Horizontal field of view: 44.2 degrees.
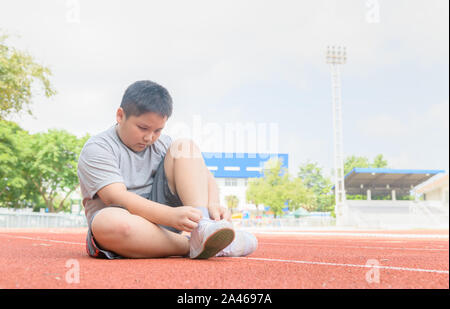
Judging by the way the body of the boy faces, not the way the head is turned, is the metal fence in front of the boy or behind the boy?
behind

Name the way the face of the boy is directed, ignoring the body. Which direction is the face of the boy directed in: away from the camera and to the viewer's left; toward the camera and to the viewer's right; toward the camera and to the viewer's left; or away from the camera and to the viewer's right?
toward the camera and to the viewer's right

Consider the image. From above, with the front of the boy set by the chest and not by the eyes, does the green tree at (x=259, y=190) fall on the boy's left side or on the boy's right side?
on the boy's left side
